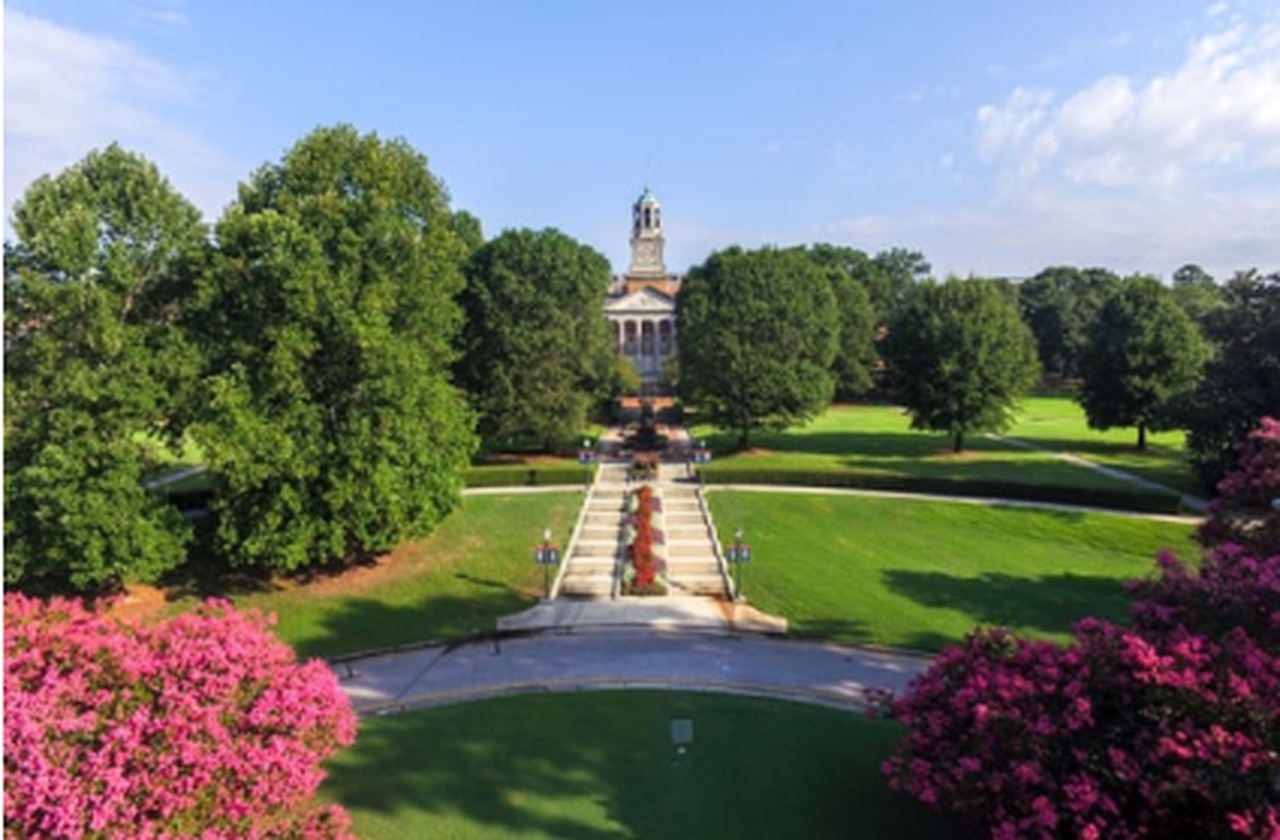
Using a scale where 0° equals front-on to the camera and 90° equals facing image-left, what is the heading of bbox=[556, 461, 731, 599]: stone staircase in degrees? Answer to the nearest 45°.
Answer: approximately 0°

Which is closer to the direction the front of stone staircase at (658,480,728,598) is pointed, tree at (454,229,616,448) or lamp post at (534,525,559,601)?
the lamp post

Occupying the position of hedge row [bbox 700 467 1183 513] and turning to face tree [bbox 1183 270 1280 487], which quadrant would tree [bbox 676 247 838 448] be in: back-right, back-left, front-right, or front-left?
back-left

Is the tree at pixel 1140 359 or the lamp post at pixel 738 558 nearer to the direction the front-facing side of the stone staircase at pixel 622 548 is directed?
the lamp post

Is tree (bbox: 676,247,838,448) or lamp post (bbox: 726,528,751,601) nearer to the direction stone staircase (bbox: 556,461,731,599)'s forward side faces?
the lamp post

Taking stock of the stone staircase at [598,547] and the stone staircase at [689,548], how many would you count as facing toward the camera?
2

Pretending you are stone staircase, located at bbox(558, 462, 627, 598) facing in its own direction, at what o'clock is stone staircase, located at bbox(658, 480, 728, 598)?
stone staircase, located at bbox(658, 480, 728, 598) is roughly at 9 o'clock from stone staircase, located at bbox(558, 462, 627, 598).

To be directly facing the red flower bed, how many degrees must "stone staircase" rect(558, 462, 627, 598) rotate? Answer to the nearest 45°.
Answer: approximately 45° to its left

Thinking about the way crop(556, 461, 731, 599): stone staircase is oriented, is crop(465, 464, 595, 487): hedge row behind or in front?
behind
